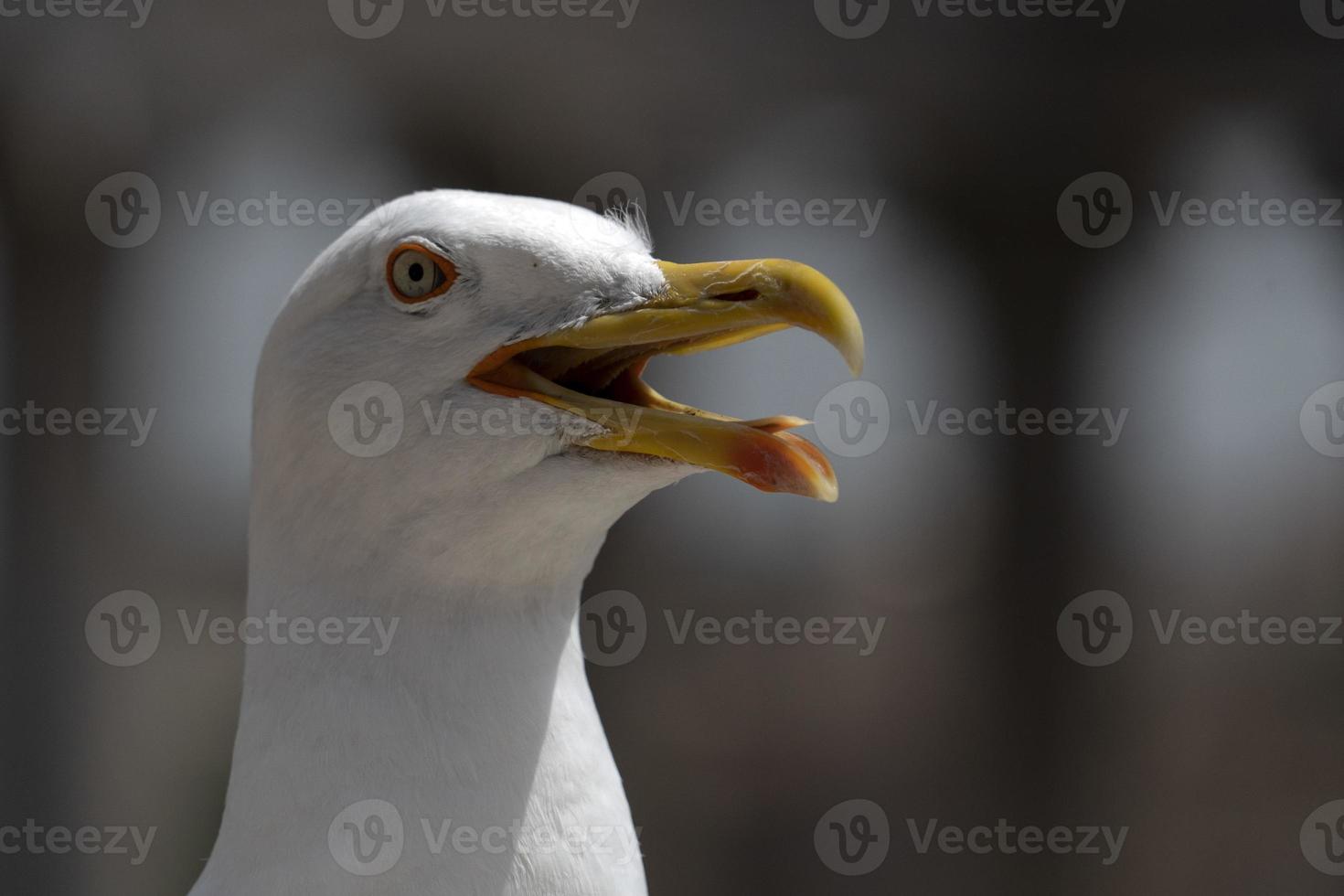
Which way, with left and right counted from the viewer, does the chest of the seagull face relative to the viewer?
facing to the right of the viewer
